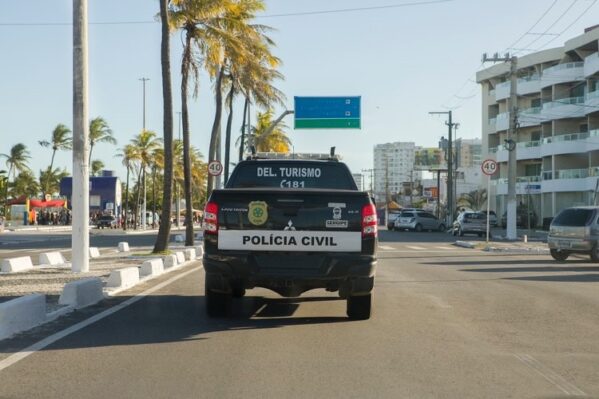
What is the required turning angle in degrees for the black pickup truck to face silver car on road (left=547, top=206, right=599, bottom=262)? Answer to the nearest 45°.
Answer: approximately 45° to its right

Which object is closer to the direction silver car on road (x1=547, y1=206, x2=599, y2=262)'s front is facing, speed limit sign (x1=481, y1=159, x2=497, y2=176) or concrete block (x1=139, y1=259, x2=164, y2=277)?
the speed limit sign

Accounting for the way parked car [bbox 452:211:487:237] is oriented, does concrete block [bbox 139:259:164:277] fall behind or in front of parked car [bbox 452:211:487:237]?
behind

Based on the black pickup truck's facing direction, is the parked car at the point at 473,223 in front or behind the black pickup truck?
in front

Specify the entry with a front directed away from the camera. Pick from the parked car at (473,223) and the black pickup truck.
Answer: the black pickup truck

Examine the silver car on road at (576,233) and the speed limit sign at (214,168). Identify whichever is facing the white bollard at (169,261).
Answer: the speed limit sign

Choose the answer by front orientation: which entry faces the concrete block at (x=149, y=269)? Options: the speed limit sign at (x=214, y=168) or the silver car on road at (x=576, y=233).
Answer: the speed limit sign

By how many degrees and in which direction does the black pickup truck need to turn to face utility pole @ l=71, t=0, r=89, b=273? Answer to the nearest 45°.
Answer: approximately 45° to its left

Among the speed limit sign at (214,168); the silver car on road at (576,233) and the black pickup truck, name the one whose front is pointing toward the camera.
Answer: the speed limit sign

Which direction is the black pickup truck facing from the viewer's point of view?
away from the camera

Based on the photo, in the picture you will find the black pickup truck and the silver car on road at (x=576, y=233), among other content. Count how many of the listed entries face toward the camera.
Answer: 0

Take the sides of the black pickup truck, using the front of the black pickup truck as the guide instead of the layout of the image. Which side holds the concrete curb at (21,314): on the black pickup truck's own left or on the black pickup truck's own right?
on the black pickup truck's own left

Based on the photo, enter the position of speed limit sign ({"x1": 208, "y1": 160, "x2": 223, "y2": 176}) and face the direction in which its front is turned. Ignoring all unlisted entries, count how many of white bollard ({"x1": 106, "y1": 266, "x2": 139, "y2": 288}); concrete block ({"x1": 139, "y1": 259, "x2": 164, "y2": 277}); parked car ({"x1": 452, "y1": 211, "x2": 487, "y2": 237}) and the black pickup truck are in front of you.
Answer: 3

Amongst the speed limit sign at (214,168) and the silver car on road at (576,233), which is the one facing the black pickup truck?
the speed limit sign
